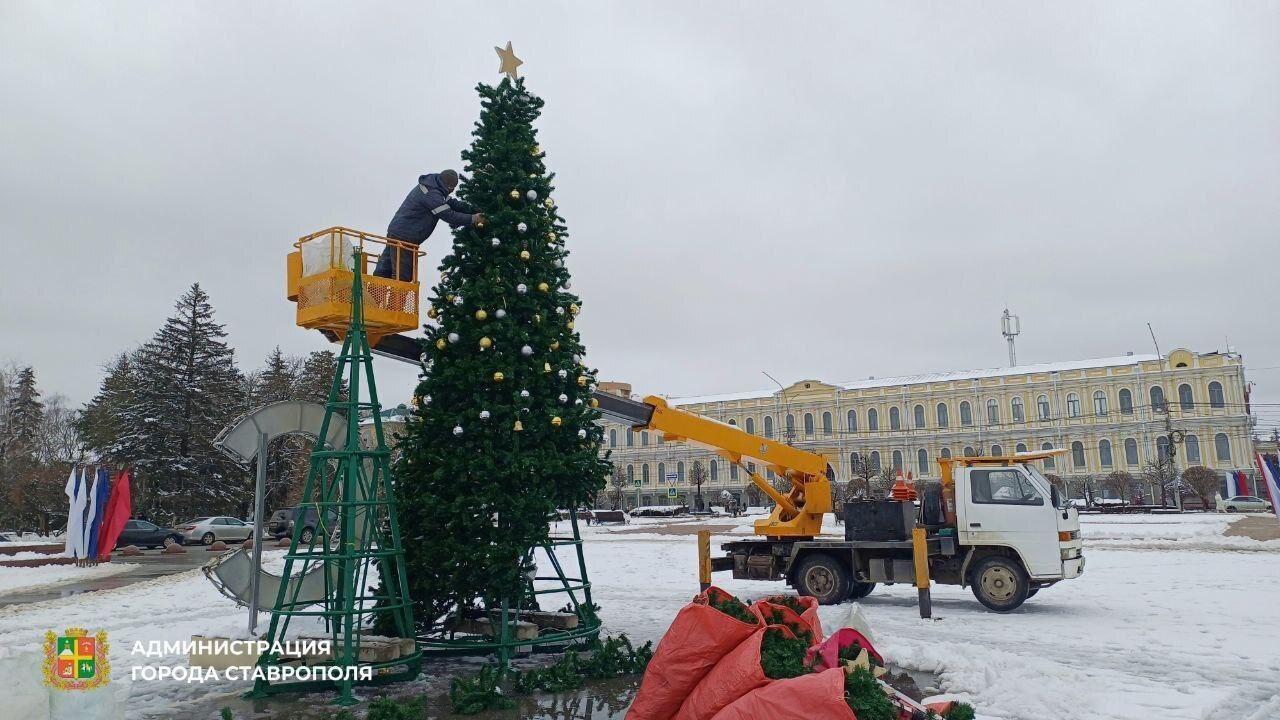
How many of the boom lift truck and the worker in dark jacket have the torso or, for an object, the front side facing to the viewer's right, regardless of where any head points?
2

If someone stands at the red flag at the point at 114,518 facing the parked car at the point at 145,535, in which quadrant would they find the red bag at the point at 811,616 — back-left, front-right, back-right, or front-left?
back-right

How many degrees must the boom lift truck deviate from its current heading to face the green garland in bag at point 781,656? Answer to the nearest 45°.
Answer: approximately 90° to its right

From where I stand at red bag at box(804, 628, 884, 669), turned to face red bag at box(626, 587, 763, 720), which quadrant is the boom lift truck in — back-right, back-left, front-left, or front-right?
back-right

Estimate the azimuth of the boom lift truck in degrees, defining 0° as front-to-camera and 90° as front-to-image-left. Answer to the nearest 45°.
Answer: approximately 270°

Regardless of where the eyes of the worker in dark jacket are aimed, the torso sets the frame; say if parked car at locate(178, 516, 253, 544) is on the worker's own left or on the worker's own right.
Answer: on the worker's own left

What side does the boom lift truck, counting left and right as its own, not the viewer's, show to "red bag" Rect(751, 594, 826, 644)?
right

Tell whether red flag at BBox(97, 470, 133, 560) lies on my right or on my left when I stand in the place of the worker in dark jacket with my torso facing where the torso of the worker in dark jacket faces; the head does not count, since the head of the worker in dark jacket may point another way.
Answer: on my left

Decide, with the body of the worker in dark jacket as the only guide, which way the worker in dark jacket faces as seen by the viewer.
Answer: to the viewer's right

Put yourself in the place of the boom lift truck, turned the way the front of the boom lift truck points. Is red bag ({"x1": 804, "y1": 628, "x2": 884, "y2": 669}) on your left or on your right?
on your right

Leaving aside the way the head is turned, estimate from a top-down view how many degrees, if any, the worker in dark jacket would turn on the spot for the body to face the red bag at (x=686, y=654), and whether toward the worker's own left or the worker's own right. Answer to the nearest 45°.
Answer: approximately 45° to the worker's own right
